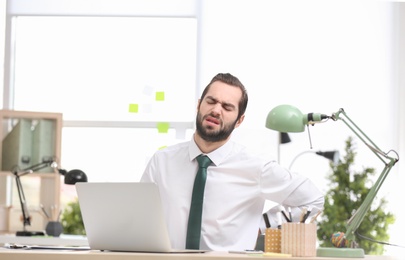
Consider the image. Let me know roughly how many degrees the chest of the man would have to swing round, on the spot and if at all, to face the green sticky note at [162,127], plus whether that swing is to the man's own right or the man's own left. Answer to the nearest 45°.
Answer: approximately 180°

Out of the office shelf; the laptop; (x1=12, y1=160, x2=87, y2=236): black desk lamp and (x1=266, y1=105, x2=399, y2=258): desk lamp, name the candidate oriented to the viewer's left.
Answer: the desk lamp

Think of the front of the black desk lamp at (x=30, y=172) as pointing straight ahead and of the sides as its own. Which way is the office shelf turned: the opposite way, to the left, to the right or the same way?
to the right

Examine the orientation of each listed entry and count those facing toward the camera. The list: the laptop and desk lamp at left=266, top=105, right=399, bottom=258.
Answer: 0

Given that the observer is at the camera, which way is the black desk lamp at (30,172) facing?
facing to the right of the viewer

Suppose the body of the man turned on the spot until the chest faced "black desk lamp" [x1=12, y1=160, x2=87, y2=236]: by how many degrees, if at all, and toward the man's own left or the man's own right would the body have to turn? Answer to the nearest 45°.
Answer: approximately 135° to the man's own right

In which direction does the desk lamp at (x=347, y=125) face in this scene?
to the viewer's left

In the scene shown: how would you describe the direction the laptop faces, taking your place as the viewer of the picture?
facing away from the viewer and to the right of the viewer

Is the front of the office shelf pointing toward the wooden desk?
yes

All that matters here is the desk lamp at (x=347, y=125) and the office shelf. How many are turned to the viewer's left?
1
